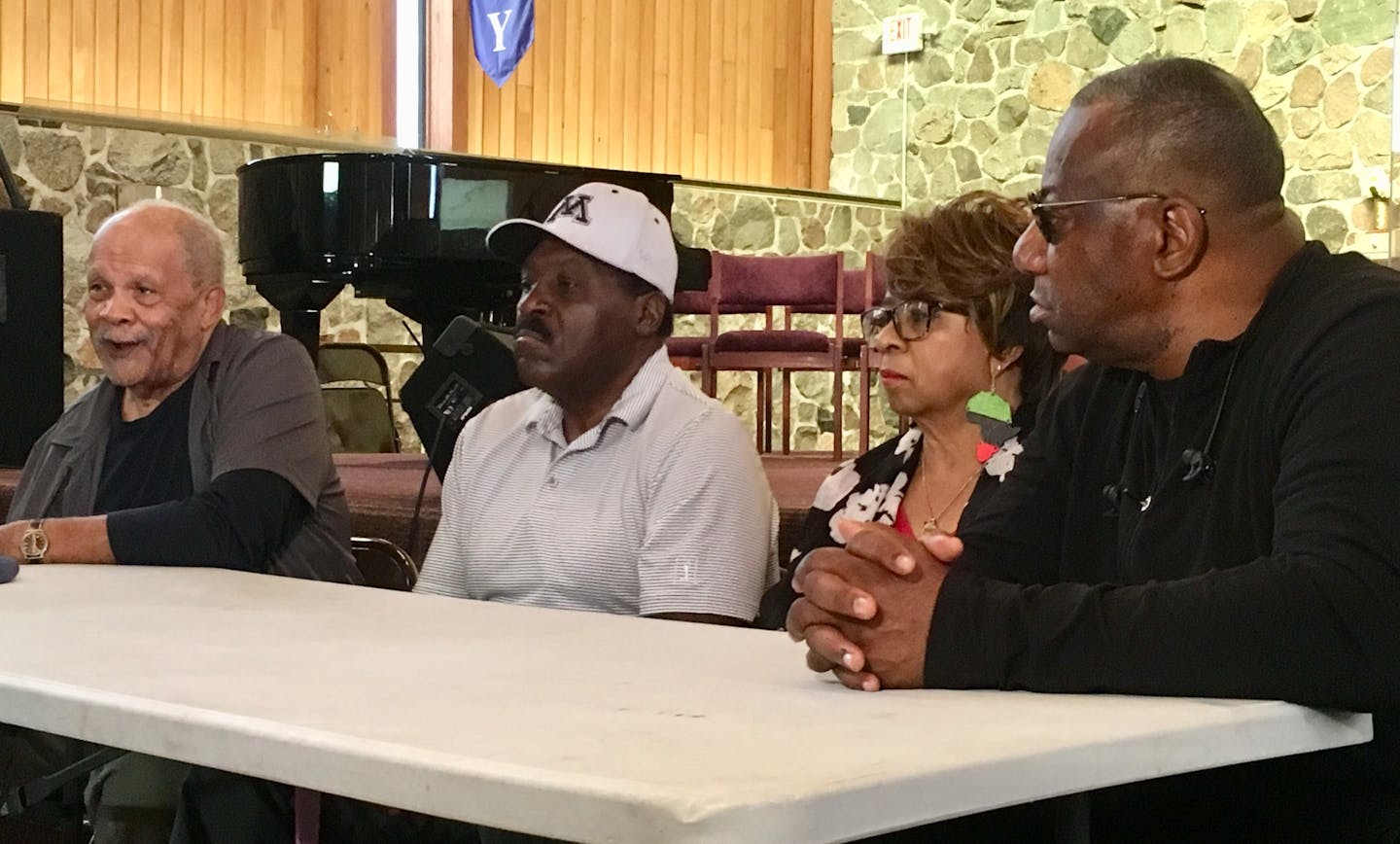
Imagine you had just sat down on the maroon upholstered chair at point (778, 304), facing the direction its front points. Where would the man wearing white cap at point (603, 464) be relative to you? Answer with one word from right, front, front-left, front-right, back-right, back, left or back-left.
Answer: front

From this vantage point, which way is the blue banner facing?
toward the camera

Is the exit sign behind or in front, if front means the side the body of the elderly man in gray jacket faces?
behind

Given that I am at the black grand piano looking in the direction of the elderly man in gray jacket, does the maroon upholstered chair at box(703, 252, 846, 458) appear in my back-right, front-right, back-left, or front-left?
back-left

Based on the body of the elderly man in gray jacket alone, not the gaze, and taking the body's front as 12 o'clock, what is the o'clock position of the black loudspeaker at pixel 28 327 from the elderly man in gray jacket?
The black loudspeaker is roughly at 4 o'clock from the elderly man in gray jacket.

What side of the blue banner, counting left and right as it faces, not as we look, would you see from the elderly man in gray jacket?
front

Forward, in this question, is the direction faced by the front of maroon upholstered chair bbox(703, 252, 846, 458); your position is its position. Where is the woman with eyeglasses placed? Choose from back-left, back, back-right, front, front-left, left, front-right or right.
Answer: front

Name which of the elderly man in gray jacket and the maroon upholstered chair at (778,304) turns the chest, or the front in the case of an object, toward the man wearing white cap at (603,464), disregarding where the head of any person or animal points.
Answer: the maroon upholstered chair

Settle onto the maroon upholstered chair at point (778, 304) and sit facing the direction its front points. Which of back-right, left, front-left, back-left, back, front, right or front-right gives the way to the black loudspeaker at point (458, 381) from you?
front

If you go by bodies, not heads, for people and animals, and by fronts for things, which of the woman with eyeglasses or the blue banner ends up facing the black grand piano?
the blue banner

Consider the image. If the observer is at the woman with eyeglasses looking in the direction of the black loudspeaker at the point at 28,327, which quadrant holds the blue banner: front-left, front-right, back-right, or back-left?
front-right

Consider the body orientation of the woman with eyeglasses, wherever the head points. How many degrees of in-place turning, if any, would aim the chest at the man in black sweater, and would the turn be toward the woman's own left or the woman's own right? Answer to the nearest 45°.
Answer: approximately 45° to the woman's own left

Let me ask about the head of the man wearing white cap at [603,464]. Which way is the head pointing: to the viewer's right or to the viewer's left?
to the viewer's left

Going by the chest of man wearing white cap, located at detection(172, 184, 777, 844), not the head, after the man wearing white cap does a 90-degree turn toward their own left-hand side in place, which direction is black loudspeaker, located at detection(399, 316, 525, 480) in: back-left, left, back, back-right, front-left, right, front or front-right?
back-left

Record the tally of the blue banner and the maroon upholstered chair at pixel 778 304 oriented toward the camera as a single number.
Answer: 2
